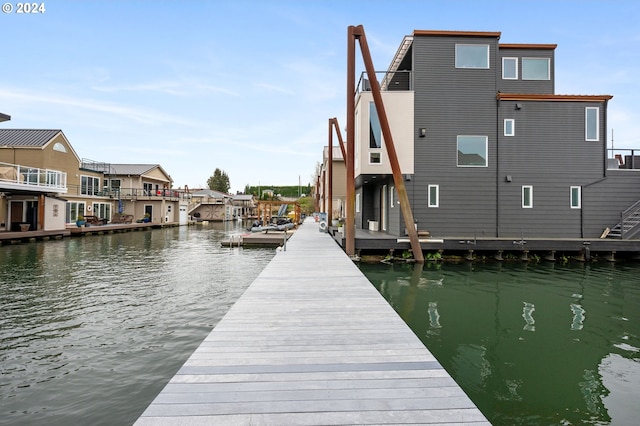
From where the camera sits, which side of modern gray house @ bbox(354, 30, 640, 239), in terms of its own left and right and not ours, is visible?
left

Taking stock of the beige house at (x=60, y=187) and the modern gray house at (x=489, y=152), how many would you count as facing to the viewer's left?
1

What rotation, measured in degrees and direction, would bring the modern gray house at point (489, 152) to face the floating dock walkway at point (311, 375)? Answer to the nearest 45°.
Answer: approximately 90° to its left

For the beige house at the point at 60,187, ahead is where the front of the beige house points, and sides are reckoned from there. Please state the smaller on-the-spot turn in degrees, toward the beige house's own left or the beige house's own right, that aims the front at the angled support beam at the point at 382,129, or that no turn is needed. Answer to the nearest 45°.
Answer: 0° — it already faces it

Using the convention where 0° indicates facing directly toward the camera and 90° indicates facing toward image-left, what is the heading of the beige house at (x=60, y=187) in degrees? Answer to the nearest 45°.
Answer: approximately 315°

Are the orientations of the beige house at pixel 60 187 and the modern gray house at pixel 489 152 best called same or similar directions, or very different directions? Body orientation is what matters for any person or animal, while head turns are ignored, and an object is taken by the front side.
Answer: very different directions

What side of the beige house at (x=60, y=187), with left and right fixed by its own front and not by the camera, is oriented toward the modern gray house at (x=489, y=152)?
front

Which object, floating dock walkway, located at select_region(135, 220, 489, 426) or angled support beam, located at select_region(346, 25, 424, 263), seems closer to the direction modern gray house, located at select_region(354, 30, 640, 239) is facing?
the angled support beam

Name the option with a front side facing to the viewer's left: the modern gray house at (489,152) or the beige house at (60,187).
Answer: the modern gray house

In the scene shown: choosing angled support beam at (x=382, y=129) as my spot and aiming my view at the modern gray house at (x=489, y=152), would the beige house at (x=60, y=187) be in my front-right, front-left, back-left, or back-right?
back-left

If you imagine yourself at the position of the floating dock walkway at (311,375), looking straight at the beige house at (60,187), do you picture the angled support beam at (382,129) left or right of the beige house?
right
